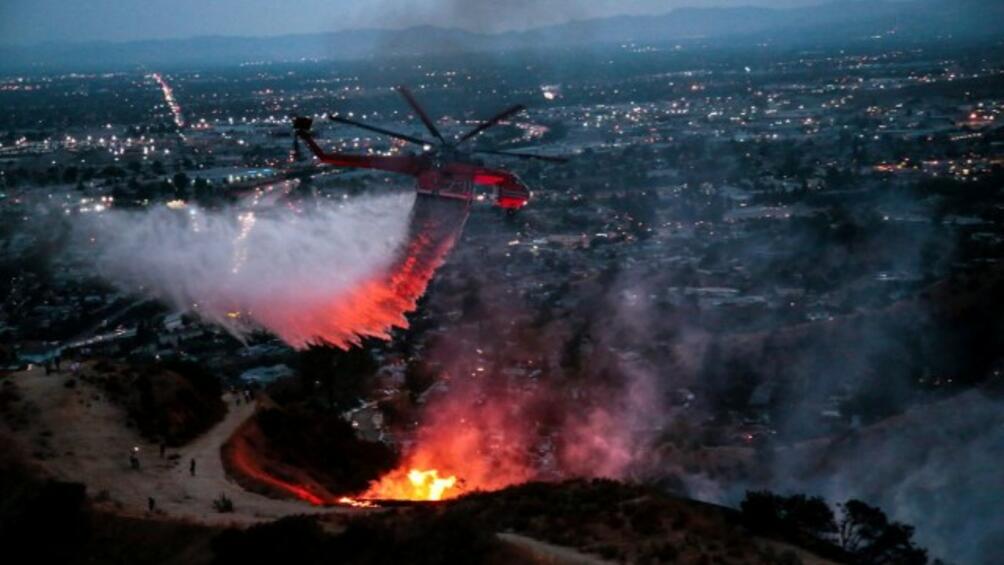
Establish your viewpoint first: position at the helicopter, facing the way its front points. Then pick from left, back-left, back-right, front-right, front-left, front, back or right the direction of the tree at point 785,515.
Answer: front-right

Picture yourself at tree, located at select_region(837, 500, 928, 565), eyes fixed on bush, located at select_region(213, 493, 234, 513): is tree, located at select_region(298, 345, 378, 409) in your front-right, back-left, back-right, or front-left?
front-right

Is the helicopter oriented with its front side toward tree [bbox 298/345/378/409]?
no

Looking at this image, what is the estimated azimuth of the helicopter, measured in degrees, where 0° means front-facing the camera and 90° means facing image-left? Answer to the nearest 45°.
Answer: approximately 270°

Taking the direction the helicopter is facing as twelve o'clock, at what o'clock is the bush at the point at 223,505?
The bush is roughly at 4 o'clock from the helicopter.

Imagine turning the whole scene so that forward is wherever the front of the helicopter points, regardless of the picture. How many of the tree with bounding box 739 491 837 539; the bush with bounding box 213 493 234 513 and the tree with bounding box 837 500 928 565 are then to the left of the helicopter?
0
